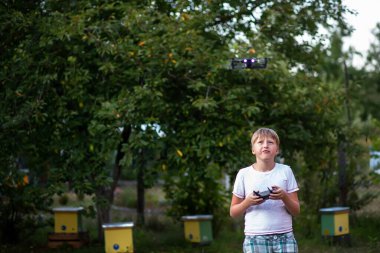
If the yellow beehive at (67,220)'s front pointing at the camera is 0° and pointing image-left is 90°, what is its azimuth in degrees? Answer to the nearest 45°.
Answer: approximately 0°

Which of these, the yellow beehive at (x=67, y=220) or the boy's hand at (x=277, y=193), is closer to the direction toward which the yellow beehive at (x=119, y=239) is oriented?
the boy's hand

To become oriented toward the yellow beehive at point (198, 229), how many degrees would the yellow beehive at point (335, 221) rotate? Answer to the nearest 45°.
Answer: approximately 135° to its right

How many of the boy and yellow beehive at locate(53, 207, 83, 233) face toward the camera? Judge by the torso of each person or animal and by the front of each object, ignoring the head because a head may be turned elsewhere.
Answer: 2

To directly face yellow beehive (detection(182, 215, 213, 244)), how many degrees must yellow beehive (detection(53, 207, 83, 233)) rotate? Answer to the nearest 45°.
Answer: approximately 90° to its left

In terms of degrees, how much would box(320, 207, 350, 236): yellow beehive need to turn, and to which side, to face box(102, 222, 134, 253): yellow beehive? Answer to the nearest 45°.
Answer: approximately 90° to its right

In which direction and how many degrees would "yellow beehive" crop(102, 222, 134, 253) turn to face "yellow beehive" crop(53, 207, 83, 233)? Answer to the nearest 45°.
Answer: approximately 135° to its right
